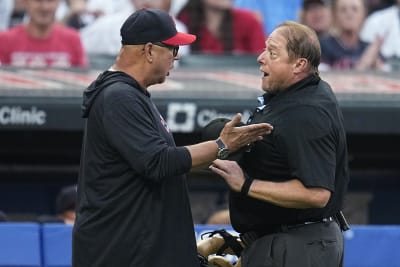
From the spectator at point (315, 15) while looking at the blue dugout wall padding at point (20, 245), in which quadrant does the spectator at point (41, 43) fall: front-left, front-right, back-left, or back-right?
front-right

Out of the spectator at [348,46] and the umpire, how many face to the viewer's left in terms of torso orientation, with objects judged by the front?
1

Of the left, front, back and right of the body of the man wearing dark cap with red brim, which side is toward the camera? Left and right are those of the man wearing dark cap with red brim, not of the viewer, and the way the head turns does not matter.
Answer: right

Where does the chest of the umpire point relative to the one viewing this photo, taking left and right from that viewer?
facing to the left of the viewer

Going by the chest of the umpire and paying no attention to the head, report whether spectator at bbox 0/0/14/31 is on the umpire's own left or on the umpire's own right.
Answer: on the umpire's own right

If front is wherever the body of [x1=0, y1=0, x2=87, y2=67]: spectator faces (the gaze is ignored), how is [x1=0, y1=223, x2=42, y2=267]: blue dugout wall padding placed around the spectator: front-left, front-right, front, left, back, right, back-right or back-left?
front

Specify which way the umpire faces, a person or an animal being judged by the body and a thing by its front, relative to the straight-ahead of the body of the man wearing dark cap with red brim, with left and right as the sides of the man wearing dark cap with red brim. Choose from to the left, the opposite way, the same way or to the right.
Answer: the opposite way

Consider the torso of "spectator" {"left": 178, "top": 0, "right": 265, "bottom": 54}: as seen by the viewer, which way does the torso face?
toward the camera

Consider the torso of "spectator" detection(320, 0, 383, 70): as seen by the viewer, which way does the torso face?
toward the camera

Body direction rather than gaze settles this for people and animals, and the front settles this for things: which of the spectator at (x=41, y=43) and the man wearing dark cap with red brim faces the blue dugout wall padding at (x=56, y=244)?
the spectator

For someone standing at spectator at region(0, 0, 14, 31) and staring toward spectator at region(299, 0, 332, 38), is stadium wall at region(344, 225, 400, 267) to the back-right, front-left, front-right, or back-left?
front-right

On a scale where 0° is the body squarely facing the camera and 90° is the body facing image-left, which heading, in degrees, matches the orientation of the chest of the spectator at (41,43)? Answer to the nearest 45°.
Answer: approximately 0°

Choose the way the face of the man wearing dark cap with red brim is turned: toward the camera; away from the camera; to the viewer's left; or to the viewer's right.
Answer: to the viewer's right

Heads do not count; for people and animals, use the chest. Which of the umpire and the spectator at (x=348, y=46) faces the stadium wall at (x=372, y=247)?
the spectator

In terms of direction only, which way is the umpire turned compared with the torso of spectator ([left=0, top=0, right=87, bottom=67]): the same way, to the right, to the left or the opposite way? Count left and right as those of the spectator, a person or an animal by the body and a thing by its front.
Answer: to the right

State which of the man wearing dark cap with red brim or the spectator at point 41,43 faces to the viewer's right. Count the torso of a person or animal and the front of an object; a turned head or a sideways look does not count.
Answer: the man wearing dark cap with red brim

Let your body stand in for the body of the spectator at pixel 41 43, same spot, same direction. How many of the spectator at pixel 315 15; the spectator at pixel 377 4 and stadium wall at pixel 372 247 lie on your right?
0
